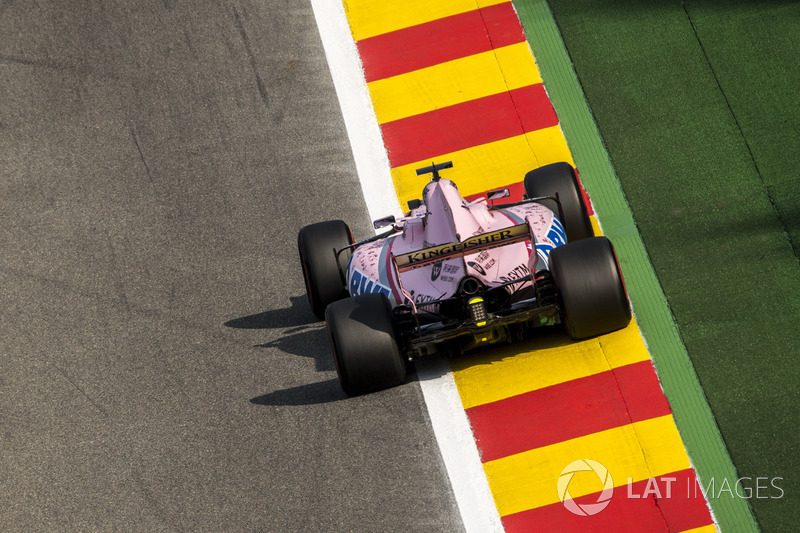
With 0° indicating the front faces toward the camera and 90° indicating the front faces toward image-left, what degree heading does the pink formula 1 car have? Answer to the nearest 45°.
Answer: approximately 180°
